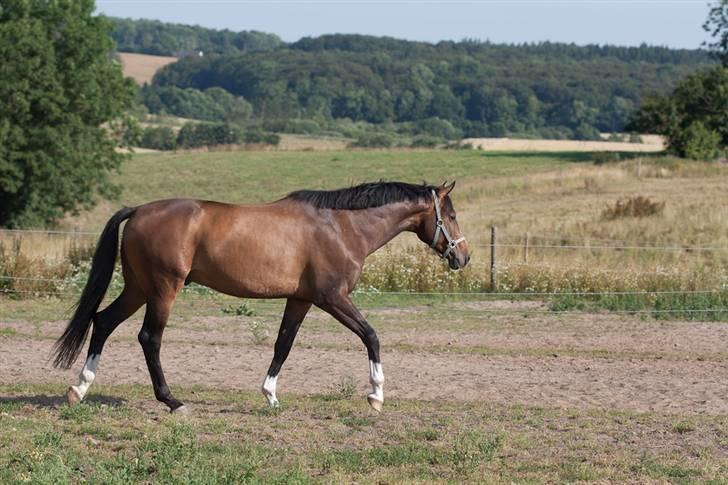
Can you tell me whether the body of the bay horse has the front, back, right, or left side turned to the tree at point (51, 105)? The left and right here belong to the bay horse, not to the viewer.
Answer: left

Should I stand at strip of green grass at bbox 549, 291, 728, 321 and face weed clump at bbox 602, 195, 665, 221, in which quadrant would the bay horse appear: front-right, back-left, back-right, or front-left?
back-left

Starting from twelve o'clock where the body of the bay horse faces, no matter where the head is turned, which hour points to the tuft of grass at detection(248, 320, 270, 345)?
The tuft of grass is roughly at 9 o'clock from the bay horse.

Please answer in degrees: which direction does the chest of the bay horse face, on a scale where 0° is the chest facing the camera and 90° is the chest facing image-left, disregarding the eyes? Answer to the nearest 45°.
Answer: approximately 270°

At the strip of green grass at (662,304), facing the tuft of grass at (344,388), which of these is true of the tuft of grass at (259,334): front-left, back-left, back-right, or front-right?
front-right

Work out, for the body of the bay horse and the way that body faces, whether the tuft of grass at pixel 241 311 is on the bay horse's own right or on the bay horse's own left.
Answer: on the bay horse's own left

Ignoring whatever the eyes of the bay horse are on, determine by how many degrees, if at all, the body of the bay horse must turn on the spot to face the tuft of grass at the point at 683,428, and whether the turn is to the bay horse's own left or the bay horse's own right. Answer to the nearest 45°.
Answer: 0° — it already faces it

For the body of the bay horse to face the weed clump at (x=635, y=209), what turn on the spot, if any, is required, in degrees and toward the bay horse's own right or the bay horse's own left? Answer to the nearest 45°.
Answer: approximately 45° to the bay horse's own left

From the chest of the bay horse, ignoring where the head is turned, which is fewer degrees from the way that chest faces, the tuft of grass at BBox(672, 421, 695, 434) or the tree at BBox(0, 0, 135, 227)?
the tuft of grass

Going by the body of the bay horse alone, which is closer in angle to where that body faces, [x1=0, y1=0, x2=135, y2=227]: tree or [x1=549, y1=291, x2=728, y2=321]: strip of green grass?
the strip of green grass
